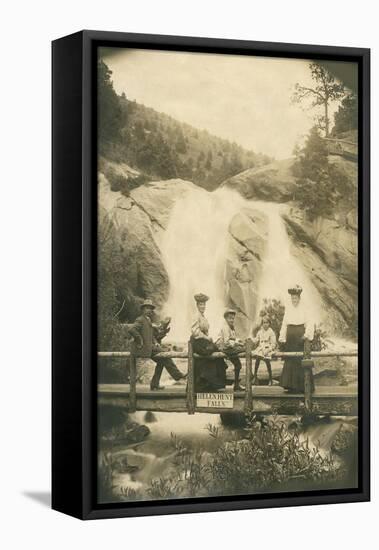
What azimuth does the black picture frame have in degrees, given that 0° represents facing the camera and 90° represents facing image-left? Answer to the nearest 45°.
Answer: approximately 315°
